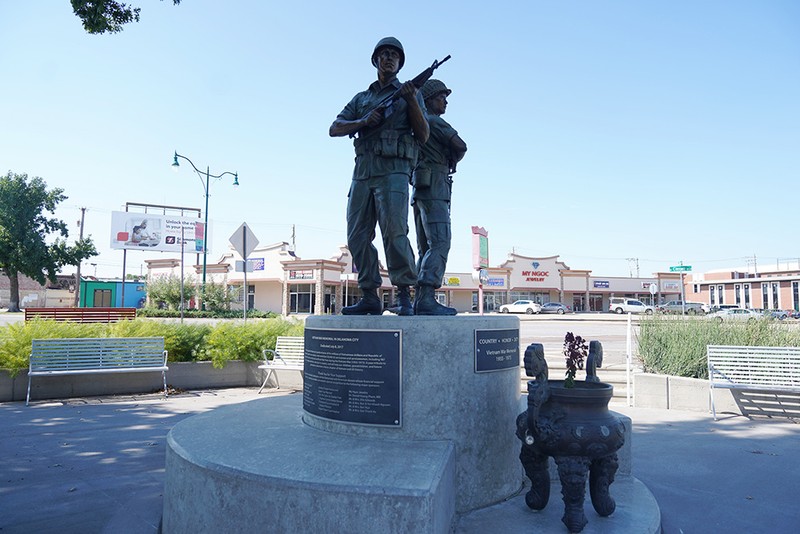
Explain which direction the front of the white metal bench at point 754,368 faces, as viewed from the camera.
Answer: facing the viewer

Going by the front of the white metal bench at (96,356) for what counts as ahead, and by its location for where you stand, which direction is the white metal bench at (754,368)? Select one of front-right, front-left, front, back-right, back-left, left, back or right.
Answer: front-left

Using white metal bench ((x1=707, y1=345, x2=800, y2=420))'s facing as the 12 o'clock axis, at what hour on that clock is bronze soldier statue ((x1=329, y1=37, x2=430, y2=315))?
The bronze soldier statue is roughly at 1 o'clock from the white metal bench.

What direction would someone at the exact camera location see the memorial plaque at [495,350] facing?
facing the viewer and to the right of the viewer

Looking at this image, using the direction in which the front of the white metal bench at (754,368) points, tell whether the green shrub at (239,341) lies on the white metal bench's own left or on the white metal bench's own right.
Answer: on the white metal bench's own right

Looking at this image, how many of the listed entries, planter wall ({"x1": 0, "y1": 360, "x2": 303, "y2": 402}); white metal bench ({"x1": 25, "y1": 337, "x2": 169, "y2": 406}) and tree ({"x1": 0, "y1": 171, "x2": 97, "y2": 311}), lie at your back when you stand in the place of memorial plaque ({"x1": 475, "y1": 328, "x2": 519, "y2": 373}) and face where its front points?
3

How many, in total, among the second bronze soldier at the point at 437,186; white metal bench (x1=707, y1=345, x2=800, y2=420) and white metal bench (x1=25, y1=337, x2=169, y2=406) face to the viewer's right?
1

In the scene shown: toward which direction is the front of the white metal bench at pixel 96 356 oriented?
toward the camera

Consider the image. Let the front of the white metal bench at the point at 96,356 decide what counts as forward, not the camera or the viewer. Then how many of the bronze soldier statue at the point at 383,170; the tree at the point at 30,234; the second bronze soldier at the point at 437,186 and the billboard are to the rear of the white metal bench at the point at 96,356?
2

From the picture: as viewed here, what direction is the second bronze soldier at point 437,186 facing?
to the viewer's right

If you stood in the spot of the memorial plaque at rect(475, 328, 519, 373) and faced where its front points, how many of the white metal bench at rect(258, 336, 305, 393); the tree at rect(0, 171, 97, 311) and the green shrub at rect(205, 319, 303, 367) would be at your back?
3

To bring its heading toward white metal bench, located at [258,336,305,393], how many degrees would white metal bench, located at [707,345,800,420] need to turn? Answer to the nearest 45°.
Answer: approximately 90° to its right
